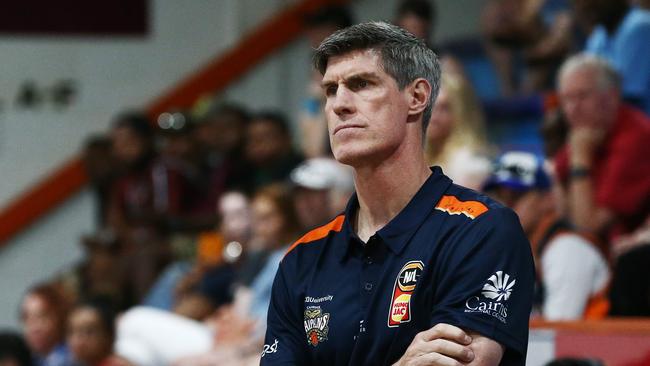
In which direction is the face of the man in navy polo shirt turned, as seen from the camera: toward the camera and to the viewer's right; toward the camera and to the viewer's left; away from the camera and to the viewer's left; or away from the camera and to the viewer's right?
toward the camera and to the viewer's left

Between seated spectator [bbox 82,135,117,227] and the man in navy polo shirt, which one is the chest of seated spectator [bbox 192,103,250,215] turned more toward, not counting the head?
the man in navy polo shirt

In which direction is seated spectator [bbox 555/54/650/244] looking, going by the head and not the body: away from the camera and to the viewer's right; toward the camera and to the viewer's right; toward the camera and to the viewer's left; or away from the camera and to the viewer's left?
toward the camera and to the viewer's left

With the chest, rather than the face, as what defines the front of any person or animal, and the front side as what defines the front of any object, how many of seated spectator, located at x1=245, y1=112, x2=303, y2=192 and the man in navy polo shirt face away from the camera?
0

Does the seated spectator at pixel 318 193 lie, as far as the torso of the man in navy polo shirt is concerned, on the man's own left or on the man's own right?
on the man's own right

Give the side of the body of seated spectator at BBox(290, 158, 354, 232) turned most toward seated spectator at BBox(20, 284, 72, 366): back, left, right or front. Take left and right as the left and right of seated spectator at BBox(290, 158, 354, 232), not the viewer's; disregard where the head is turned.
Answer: right

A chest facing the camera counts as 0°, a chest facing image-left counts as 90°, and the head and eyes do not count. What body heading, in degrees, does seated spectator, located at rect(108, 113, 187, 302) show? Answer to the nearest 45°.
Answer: approximately 45°

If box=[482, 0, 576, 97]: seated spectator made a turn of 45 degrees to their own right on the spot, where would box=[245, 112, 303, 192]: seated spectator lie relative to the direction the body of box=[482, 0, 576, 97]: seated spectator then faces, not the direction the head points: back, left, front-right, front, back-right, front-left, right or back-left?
front

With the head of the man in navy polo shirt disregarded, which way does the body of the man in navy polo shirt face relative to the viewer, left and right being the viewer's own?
facing the viewer and to the left of the viewer
